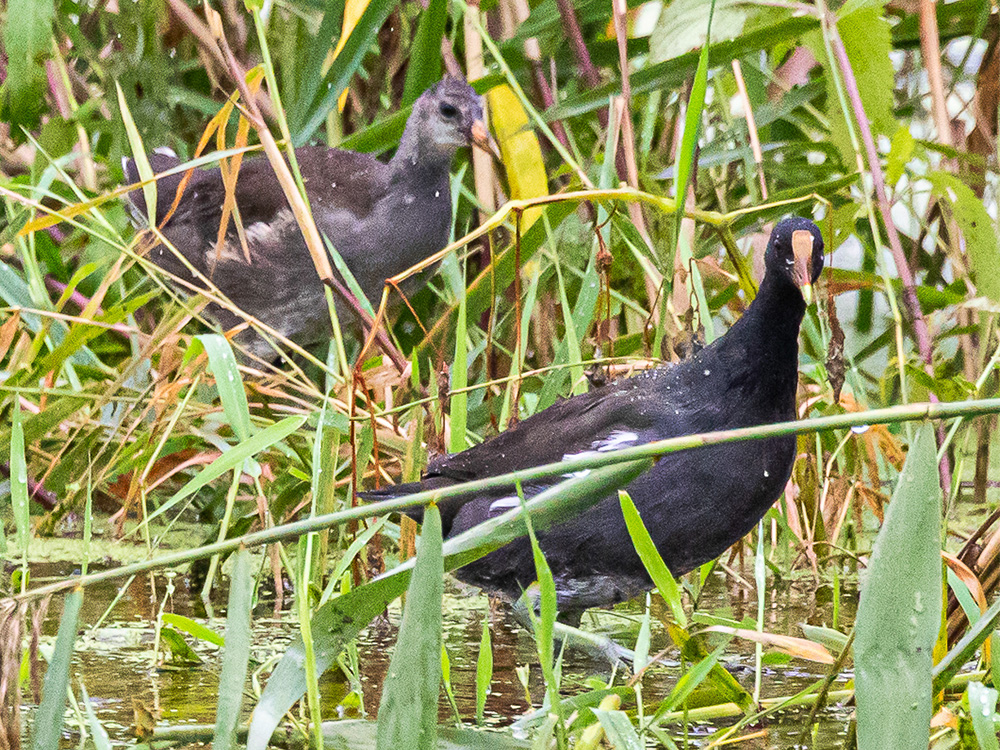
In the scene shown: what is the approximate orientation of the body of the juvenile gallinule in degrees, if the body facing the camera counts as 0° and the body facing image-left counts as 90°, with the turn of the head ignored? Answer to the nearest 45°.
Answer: approximately 270°

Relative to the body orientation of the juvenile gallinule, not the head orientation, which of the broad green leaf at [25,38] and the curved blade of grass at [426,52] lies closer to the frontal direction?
the curved blade of grass

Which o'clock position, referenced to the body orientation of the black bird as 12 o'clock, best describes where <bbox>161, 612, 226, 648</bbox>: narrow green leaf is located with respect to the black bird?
The narrow green leaf is roughly at 5 o'clock from the black bird.

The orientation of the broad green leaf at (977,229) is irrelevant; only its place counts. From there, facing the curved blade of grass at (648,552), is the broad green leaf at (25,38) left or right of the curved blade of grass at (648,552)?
right

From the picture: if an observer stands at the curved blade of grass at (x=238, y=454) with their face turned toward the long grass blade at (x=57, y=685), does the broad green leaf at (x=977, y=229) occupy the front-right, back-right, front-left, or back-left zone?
back-left

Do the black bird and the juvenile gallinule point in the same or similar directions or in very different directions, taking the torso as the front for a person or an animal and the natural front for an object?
same or similar directions

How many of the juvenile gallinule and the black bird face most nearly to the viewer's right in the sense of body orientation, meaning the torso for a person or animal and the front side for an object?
2

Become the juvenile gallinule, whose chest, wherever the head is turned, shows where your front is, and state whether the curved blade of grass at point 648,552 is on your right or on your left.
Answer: on your right

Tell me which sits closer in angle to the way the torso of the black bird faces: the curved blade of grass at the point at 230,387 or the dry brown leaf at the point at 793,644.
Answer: the dry brown leaf

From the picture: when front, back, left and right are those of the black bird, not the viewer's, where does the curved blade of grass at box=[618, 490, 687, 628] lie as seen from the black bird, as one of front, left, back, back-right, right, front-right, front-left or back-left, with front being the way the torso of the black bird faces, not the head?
right

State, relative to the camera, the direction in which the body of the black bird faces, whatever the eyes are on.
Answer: to the viewer's right

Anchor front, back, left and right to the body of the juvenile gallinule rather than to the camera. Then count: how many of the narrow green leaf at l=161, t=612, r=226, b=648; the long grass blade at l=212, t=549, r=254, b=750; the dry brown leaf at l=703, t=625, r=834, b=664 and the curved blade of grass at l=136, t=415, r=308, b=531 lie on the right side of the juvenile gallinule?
4

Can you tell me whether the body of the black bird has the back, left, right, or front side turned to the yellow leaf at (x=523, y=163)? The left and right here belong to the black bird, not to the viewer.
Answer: left
